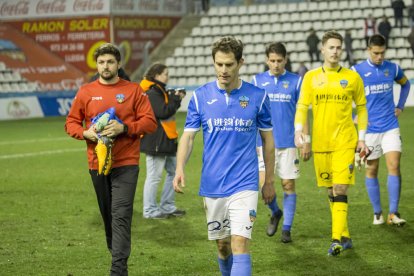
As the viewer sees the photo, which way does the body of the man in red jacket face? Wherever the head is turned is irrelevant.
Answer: toward the camera

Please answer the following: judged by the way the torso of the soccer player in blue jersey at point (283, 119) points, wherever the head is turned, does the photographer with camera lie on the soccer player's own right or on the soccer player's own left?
on the soccer player's own right

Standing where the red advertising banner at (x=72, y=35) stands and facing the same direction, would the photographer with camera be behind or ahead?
ahead

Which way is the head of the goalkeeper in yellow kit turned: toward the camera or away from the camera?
toward the camera

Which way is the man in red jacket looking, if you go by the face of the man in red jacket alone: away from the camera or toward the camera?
toward the camera

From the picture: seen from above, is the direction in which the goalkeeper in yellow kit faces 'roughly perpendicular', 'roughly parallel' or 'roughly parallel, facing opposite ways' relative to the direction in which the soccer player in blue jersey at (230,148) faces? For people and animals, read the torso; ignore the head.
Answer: roughly parallel

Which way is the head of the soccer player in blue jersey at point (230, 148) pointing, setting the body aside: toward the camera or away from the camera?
toward the camera

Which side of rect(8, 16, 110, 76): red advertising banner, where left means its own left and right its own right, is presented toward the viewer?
front

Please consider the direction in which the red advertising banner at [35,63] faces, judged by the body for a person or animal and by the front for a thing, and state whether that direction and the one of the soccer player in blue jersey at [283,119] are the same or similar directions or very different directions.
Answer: same or similar directions

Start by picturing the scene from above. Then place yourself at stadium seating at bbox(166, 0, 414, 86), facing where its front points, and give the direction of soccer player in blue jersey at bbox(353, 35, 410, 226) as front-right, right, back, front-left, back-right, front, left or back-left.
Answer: front

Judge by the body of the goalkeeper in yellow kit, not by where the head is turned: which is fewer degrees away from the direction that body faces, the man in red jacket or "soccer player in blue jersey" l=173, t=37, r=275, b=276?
the soccer player in blue jersey

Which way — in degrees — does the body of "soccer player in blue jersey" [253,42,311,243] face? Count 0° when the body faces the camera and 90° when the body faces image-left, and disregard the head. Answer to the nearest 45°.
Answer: approximately 0°

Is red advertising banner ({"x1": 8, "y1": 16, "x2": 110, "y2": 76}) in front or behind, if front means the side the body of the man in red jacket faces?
behind

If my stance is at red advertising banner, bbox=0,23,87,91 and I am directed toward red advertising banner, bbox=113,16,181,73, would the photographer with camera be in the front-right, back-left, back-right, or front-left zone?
front-right

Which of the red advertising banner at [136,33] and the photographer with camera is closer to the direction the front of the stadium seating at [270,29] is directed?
the photographer with camera

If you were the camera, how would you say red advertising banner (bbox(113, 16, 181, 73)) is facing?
facing the viewer
